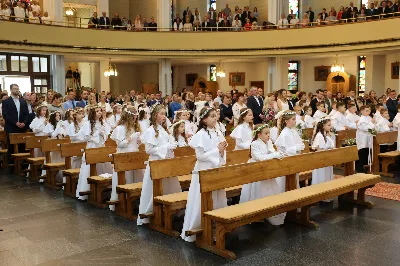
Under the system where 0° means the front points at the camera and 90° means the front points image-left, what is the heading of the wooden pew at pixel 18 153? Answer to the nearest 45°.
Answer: approximately 315°

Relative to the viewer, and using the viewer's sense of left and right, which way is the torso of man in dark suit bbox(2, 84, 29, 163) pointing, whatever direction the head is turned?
facing the viewer and to the right of the viewer

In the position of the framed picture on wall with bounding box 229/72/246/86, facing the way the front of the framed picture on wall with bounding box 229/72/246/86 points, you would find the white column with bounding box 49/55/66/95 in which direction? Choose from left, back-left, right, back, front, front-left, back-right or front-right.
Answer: front-right

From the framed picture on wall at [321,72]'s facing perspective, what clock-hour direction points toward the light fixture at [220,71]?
The light fixture is roughly at 3 o'clock from the framed picture on wall.

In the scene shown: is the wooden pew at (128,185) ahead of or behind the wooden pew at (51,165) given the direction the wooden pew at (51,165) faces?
ahead

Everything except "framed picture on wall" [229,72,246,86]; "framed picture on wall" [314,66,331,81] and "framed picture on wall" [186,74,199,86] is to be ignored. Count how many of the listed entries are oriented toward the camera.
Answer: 3

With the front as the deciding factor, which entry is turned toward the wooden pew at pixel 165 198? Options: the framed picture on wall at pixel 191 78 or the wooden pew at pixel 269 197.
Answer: the framed picture on wall

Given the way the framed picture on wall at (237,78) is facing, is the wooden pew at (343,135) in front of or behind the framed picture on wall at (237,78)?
in front

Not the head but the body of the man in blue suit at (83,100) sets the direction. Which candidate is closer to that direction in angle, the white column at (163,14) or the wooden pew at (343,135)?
the wooden pew

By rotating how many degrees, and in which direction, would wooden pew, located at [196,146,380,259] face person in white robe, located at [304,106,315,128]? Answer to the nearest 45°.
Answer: approximately 135° to its left

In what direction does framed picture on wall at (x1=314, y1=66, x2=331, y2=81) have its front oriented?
toward the camera

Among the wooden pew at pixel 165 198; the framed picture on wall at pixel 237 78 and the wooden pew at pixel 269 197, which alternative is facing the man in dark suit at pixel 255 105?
the framed picture on wall
